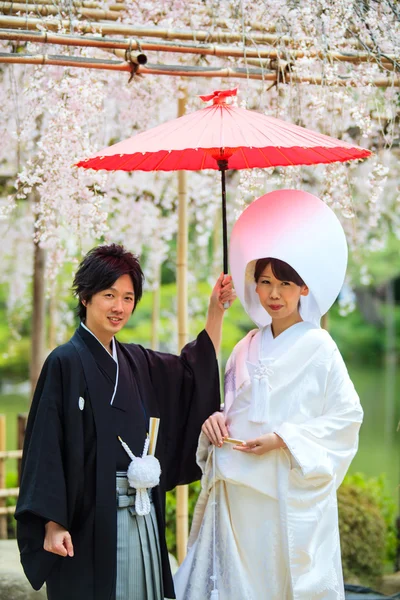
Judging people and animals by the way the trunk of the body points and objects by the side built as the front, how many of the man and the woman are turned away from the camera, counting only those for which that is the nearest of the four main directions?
0

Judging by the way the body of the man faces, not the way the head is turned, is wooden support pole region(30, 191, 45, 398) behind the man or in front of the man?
behind

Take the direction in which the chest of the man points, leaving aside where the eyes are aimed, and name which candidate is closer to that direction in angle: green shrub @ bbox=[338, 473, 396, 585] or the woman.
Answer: the woman

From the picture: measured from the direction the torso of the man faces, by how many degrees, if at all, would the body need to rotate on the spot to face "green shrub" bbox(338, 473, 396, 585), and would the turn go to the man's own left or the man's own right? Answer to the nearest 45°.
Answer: approximately 90° to the man's own left

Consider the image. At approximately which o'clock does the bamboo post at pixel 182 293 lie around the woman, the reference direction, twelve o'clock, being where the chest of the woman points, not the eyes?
The bamboo post is roughly at 4 o'clock from the woman.

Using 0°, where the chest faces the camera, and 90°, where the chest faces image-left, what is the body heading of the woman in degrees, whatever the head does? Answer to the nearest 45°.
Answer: approximately 45°

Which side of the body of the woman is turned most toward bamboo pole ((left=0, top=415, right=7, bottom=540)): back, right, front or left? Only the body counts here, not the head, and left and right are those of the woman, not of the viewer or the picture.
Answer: right

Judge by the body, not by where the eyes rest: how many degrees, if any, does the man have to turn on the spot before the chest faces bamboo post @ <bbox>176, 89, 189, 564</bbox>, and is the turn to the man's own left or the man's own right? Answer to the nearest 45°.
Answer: approximately 135° to the man's own left

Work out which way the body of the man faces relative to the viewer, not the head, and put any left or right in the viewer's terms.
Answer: facing the viewer and to the right of the viewer
